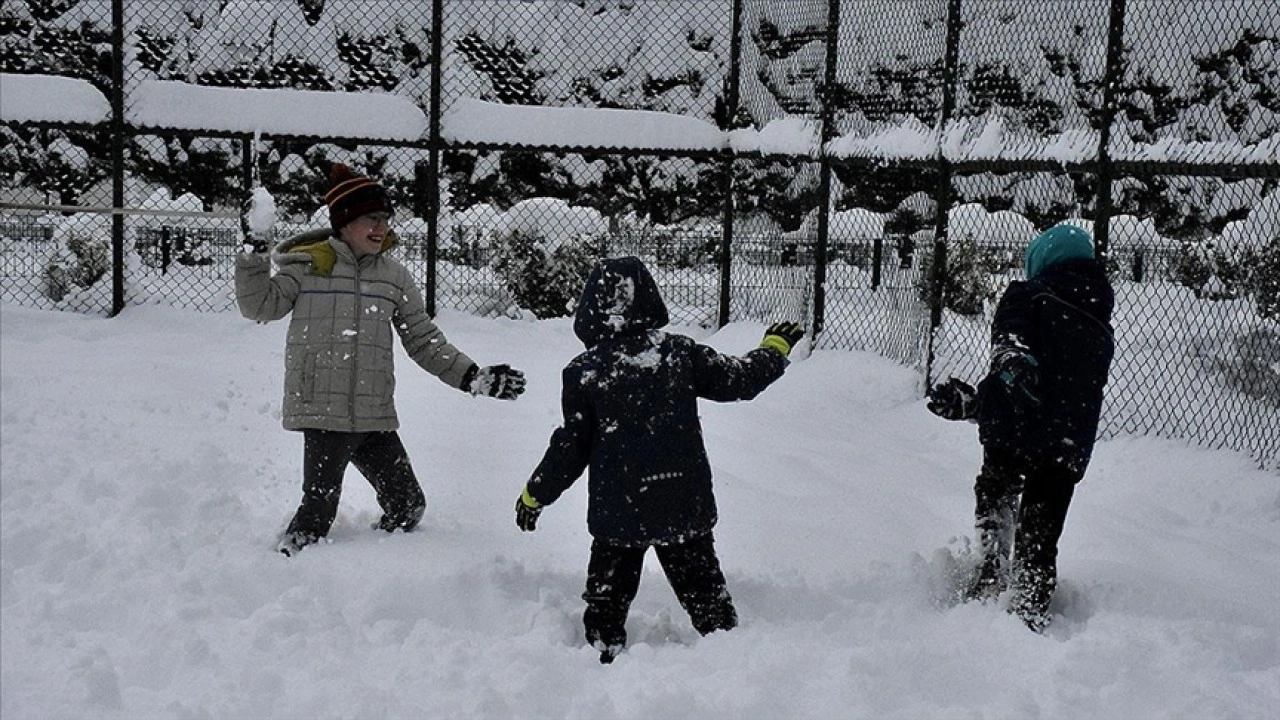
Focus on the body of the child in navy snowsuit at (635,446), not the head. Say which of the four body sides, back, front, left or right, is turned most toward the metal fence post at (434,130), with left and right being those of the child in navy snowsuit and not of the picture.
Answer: front

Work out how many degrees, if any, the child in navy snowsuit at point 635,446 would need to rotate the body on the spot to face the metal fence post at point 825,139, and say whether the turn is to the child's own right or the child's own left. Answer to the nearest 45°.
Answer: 0° — they already face it

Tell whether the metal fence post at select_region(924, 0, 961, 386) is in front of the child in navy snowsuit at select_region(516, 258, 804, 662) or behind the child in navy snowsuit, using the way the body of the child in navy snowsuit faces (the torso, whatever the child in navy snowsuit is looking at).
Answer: in front

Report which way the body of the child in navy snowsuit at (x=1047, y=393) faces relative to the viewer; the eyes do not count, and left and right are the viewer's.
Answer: facing away from the viewer and to the left of the viewer

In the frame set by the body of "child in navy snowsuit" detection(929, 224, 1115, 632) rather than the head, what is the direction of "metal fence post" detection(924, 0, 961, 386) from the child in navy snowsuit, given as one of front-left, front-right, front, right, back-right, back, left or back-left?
front-right

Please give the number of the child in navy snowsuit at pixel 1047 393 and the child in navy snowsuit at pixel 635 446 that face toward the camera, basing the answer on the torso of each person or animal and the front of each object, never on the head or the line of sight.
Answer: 0

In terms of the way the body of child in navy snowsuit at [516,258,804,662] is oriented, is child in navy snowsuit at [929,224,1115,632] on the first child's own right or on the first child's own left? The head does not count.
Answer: on the first child's own right

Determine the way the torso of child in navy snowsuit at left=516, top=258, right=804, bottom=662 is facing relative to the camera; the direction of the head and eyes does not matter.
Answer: away from the camera

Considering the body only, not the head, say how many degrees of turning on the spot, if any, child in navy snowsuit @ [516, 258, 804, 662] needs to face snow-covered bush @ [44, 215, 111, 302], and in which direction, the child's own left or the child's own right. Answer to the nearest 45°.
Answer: approximately 45° to the child's own left

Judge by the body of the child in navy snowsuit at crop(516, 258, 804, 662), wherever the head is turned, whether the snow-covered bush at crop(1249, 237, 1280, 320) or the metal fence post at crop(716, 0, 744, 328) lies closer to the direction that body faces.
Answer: the metal fence post
